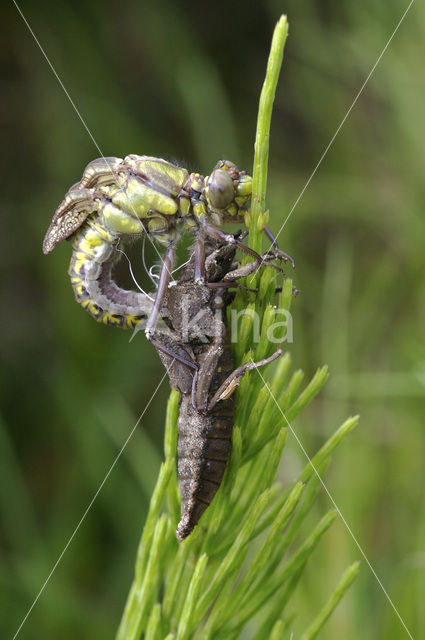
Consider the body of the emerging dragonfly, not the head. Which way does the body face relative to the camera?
to the viewer's right
